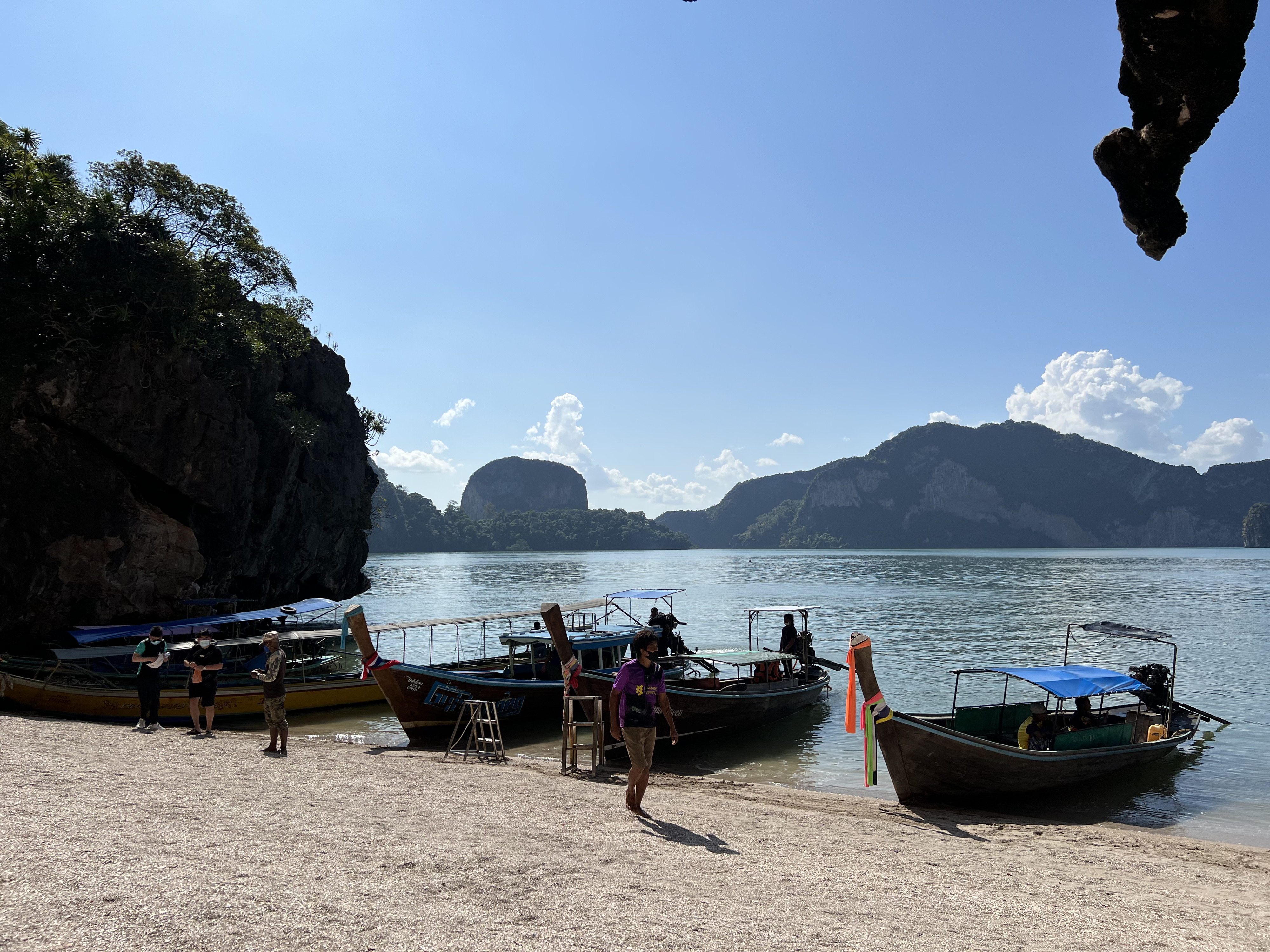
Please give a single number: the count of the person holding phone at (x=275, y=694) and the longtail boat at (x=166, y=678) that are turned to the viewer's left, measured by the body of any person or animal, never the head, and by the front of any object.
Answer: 2

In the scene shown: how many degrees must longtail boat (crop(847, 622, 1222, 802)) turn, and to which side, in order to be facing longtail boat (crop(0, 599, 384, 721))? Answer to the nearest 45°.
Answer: approximately 45° to its right

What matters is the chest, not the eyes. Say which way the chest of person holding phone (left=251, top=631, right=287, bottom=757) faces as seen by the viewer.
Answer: to the viewer's left

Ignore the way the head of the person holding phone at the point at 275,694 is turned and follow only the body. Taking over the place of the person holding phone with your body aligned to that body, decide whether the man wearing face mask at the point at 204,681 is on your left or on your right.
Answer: on your right

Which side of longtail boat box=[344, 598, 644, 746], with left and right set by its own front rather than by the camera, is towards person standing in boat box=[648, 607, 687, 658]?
back

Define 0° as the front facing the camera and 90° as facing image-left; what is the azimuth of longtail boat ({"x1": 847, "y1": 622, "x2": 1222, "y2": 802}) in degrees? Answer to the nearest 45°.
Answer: approximately 45°

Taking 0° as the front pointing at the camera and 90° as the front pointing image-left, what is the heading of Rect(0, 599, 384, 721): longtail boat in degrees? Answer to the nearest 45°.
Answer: approximately 90°

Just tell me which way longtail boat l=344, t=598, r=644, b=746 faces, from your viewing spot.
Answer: facing the viewer and to the left of the viewer

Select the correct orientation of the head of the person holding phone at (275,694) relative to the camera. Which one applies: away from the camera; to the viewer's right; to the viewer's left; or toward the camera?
to the viewer's left
